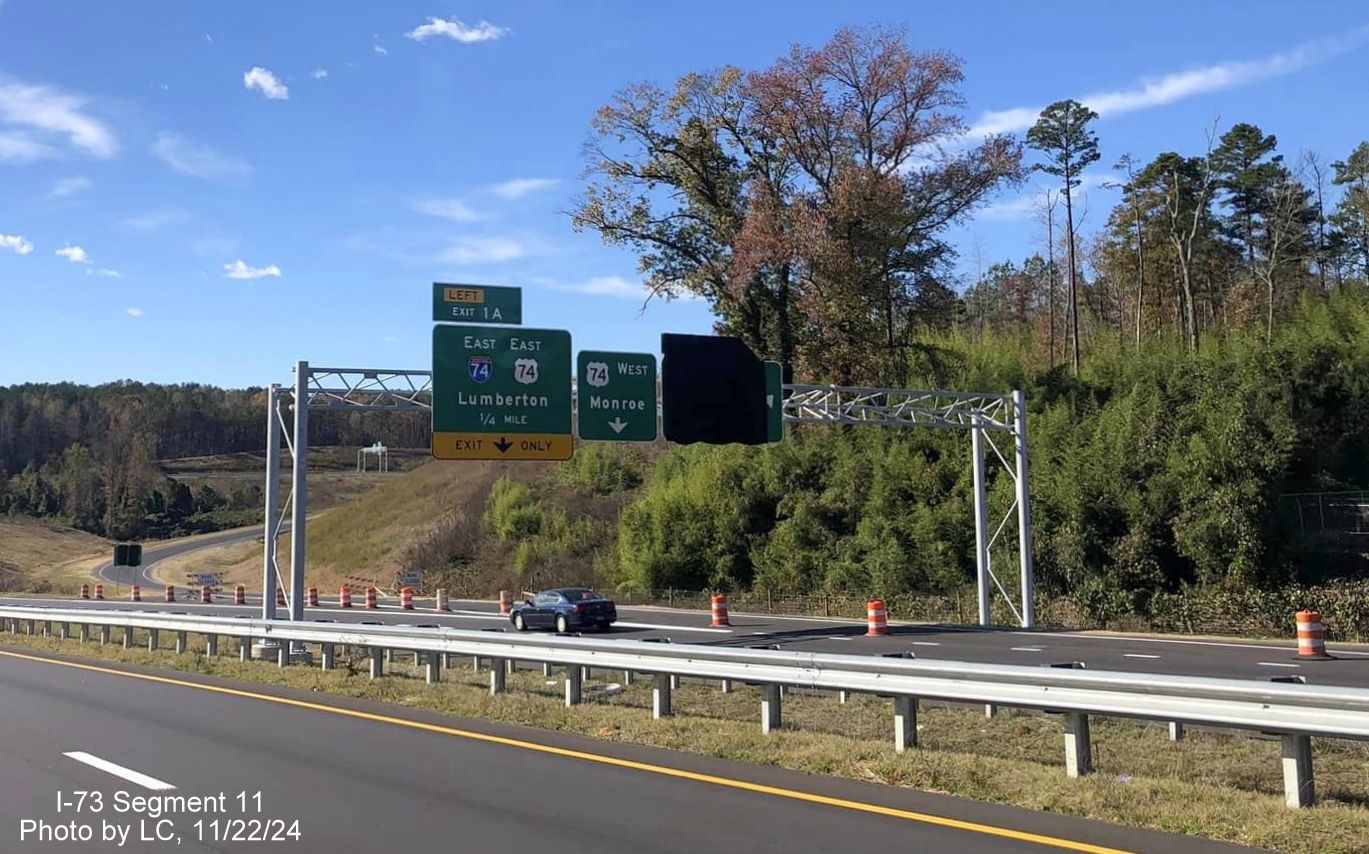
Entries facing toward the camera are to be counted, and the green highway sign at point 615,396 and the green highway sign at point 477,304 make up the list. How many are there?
2

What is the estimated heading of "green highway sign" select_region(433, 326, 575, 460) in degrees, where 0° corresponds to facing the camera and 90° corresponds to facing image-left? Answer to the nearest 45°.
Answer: approximately 0°

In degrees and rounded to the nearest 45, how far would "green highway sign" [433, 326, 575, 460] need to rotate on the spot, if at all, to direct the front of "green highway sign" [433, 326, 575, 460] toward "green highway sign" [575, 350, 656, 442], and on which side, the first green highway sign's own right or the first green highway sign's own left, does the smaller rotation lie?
approximately 90° to the first green highway sign's own left

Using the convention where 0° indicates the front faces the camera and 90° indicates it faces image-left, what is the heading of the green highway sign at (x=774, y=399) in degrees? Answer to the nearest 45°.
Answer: approximately 0°

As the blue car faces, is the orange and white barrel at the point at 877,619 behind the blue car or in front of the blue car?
behind

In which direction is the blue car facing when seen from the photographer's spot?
facing away from the viewer and to the left of the viewer

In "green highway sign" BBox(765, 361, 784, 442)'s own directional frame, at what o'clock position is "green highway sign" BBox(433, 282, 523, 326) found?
"green highway sign" BBox(433, 282, 523, 326) is roughly at 2 o'clock from "green highway sign" BBox(765, 361, 784, 442).

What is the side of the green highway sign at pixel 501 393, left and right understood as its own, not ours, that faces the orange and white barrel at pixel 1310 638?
left

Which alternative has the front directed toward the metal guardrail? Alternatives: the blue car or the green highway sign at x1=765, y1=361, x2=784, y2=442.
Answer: the green highway sign

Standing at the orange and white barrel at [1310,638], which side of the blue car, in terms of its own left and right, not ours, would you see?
back

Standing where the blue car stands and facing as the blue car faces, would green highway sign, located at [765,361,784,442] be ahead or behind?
behind
